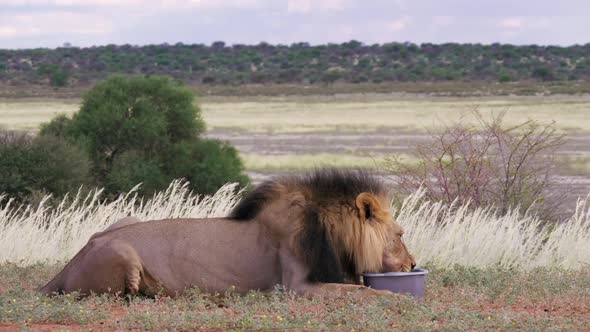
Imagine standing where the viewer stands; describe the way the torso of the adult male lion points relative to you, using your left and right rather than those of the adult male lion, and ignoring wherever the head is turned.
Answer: facing to the right of the viewer

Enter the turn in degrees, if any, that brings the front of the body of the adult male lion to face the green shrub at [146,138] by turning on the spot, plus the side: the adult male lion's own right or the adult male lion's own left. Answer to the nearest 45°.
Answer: approximately 90° to the adult male lion's own left

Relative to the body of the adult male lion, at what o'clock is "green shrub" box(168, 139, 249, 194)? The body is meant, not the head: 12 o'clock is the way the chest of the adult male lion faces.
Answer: The green shrub is roughly at 9 o'clock from the adult male lion.

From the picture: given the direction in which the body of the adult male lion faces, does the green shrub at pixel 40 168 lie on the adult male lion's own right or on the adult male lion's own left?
on the adult male lion's own left
